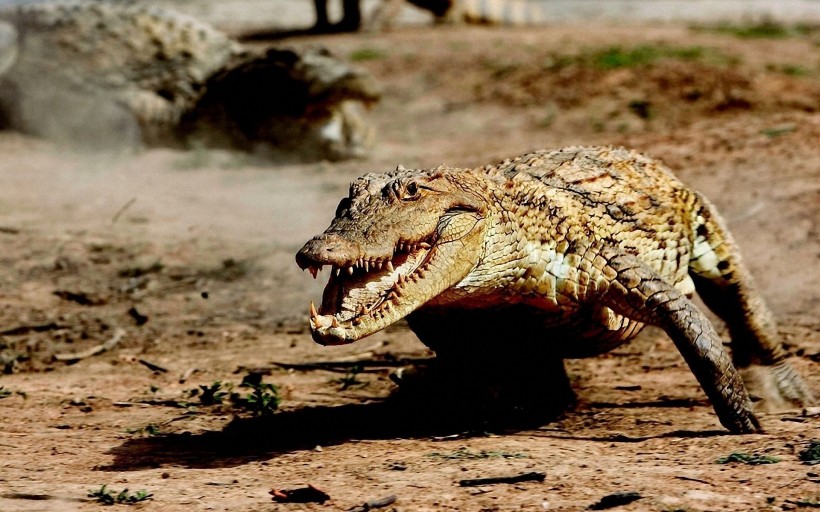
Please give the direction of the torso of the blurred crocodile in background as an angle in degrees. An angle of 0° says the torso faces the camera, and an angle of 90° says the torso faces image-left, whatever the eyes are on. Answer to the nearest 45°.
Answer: approximately 270°

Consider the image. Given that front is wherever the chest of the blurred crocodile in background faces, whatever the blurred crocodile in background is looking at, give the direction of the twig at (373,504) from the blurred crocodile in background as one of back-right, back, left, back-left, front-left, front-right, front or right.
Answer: right

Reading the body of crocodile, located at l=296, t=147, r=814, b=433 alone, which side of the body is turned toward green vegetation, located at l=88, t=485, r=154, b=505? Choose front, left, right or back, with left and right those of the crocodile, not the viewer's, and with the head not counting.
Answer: front

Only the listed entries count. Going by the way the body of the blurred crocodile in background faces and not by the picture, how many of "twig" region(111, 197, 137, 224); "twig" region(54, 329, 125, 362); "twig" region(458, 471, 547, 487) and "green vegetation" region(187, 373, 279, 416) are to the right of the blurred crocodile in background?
4

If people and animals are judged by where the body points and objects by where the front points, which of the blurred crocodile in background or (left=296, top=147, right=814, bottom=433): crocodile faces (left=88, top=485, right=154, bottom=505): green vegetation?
the crocodile

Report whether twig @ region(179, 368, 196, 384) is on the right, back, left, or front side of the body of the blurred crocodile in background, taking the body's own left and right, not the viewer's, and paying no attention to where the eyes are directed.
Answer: right

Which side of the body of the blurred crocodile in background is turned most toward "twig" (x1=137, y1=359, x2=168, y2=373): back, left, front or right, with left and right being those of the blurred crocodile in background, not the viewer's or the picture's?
right

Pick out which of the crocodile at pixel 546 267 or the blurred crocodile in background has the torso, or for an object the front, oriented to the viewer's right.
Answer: the blurred crocodile in background

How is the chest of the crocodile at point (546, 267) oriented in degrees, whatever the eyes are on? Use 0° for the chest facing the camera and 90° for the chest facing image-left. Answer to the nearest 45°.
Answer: approximately 45°

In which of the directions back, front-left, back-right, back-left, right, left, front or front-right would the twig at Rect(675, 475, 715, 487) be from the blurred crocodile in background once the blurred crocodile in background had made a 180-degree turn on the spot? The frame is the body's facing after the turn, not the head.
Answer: left

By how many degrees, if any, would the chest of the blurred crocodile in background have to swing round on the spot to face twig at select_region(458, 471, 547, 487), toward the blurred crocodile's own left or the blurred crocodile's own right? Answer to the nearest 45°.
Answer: approximately 90° to the blurred crocodile's own right

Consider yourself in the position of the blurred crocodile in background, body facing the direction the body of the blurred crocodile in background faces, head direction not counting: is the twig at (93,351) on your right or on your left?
on your right
